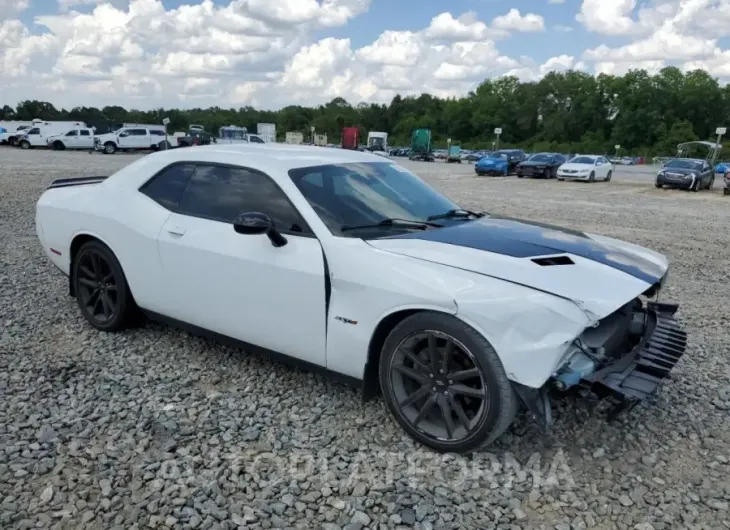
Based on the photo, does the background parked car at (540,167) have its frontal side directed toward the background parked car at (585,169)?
no

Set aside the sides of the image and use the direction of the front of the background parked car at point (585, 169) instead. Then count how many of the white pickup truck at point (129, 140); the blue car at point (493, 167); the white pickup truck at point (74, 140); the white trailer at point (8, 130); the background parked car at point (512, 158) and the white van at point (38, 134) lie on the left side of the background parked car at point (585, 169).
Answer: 0

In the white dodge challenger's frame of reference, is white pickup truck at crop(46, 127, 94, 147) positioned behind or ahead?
behind

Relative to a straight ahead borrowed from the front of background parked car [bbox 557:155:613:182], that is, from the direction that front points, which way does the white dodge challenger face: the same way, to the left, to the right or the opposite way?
to the left

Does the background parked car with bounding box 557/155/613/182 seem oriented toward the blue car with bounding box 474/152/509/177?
no

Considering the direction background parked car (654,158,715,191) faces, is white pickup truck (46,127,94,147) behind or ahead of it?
ahead

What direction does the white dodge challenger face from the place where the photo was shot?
facing the viewer and to the right of the viewer

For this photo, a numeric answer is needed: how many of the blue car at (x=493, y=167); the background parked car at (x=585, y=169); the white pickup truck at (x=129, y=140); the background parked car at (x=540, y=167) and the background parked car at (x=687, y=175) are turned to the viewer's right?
0

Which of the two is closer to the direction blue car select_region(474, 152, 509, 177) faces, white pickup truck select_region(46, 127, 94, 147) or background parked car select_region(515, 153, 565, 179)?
the white pickup truck

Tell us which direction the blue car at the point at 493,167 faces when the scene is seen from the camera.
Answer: facing the viewer and to the left of the viewer

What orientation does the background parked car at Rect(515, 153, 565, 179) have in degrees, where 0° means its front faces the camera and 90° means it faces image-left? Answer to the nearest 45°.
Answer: approximately 45°

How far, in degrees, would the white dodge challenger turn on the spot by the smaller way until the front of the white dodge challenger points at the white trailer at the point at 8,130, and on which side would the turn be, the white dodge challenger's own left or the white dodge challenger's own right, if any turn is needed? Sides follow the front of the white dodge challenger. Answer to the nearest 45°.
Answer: approximately 180°

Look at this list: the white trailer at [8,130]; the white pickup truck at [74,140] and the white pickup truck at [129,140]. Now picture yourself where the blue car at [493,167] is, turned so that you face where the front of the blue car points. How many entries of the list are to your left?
0

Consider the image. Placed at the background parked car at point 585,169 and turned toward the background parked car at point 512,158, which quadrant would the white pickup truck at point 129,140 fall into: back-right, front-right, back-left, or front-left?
front-left

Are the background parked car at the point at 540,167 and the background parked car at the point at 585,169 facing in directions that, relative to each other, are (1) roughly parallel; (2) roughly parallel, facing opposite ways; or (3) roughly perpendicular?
roughly parallel

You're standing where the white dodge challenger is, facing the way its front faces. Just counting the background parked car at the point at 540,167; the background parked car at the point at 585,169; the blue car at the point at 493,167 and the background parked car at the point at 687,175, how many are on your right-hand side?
0

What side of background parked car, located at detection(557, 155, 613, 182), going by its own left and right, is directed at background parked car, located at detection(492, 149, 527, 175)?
right

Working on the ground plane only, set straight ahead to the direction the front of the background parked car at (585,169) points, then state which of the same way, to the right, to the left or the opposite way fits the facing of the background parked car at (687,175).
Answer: the same way

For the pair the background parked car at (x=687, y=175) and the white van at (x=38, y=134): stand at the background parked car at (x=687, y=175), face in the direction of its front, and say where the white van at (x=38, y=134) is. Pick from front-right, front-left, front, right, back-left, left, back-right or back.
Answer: front-right

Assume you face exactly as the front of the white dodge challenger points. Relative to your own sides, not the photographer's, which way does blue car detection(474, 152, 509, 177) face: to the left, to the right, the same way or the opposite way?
to the right
